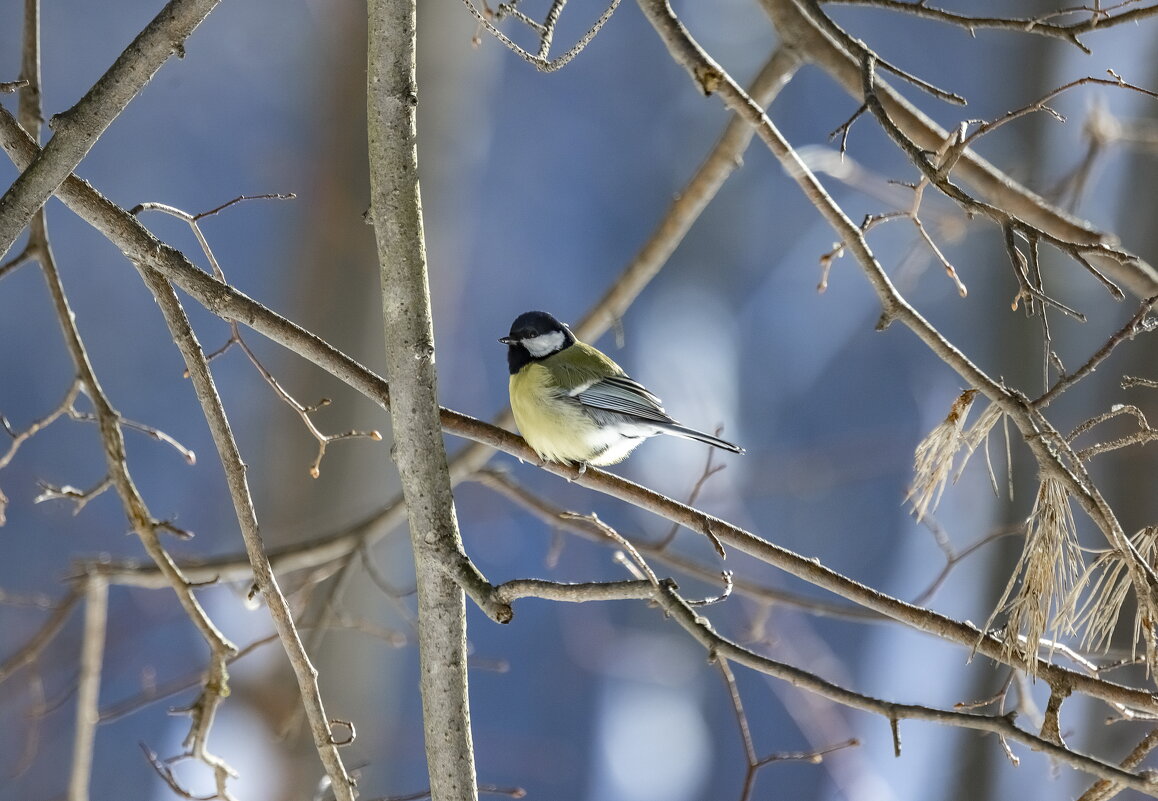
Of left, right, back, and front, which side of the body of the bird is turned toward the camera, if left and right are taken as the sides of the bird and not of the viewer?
left
